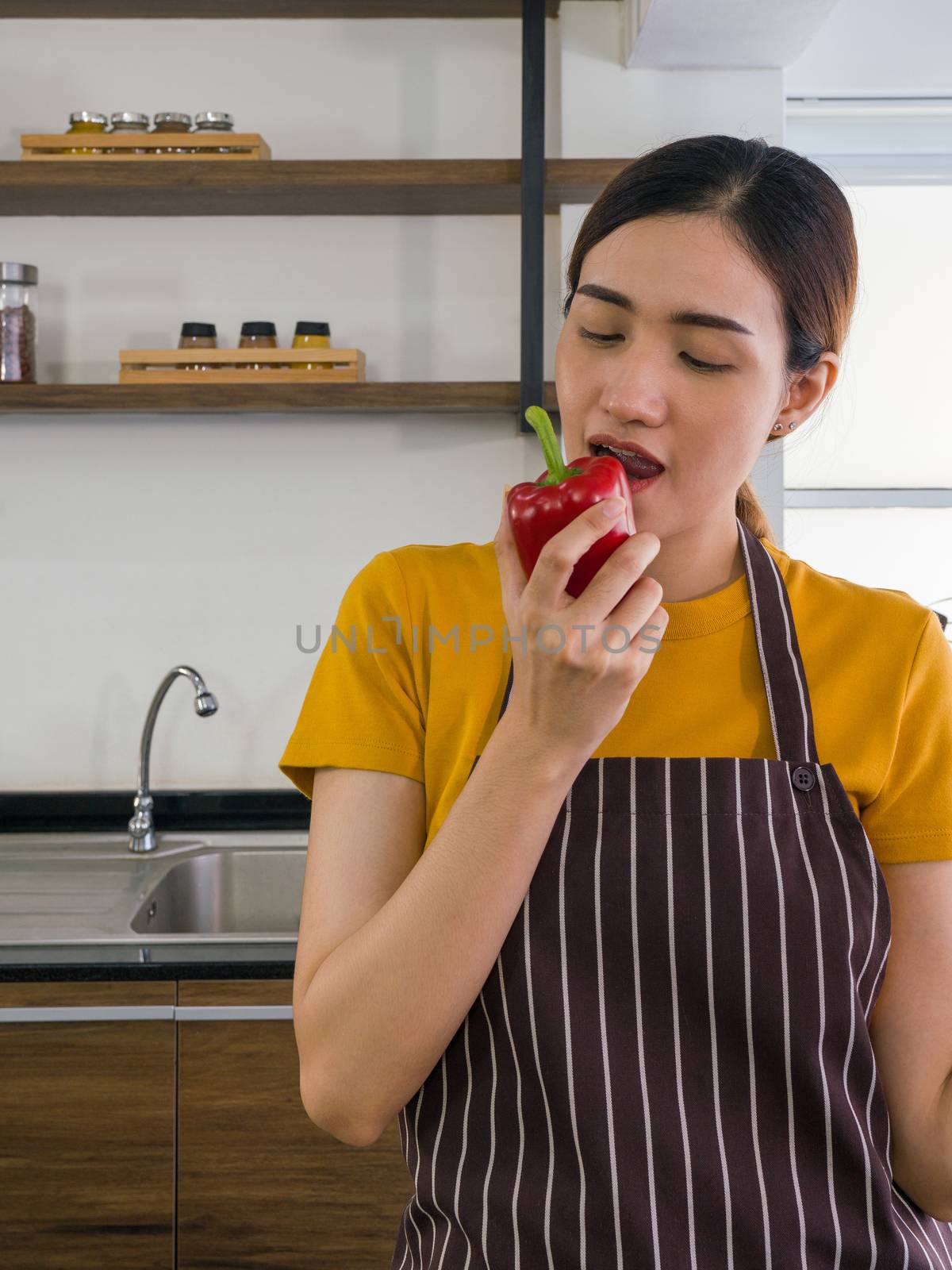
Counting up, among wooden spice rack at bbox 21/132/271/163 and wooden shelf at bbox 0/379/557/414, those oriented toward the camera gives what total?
2

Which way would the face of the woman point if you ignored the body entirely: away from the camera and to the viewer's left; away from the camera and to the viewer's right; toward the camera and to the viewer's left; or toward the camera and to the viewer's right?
toward the camera and to the viewer's left

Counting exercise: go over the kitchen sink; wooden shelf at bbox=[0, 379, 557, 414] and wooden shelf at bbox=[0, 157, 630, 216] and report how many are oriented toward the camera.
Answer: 3

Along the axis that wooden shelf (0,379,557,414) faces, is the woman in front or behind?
in front

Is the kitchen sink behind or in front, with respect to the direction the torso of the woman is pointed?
behind

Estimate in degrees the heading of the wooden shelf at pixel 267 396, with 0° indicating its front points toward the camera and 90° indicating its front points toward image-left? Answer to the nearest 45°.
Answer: approximately 0°
